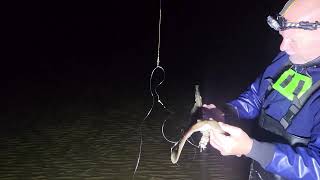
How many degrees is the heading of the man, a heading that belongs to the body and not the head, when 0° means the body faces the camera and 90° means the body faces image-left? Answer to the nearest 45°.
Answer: approximately 45°
